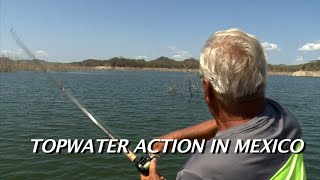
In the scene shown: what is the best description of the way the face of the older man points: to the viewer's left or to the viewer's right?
to the viewer's left

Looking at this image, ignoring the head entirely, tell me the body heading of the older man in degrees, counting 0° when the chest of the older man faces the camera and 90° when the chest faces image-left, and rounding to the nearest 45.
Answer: approximately 135°
